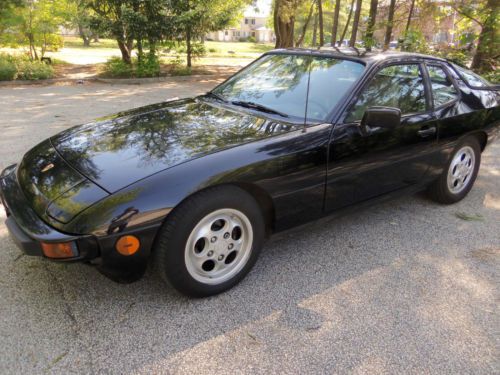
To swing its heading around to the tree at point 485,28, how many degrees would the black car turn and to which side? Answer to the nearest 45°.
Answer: approximately 180°

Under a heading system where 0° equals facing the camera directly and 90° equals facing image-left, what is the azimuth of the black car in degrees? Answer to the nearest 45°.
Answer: approximately 45°

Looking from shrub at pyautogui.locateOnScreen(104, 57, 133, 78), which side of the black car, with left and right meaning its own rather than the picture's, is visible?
right

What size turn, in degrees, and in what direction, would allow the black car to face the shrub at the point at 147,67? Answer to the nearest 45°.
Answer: approximately 135° to its right

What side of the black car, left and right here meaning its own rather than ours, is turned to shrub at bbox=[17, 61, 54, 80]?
right

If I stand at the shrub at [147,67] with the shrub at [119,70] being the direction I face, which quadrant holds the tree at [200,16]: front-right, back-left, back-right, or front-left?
back-right

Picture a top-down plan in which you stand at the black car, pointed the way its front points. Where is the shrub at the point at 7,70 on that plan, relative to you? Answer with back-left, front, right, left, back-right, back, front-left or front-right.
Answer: right

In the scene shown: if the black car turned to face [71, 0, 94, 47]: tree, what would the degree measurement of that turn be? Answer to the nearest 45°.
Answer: approximately 90° to its right

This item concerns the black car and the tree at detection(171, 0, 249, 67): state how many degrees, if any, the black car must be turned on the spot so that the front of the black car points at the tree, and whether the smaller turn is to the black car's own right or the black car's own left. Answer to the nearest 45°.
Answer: approximately 135° to the black car's own right
